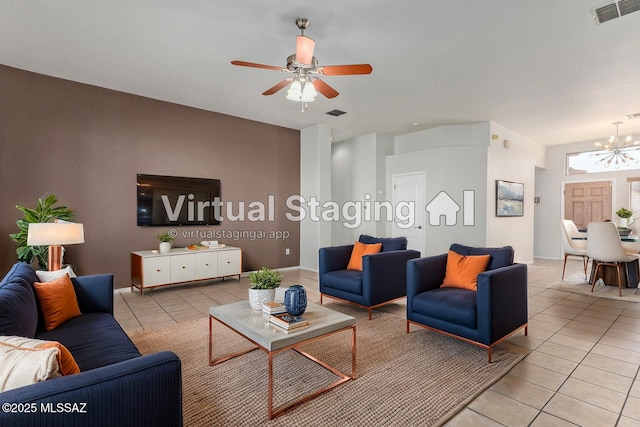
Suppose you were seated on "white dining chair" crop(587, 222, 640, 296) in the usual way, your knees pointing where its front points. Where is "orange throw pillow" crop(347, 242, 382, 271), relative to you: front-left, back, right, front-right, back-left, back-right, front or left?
back

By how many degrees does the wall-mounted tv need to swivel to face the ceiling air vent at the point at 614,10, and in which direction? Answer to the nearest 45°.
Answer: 0° — it already faces it

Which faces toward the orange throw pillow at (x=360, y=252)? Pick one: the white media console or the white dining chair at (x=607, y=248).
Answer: the white media console

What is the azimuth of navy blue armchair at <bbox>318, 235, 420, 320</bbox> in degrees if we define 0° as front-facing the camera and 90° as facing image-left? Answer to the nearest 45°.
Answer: approximately 45°

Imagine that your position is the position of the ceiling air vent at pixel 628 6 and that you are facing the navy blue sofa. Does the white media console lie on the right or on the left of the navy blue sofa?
right

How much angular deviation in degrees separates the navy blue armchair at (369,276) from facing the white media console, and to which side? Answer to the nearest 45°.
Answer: approximately 45° to its right

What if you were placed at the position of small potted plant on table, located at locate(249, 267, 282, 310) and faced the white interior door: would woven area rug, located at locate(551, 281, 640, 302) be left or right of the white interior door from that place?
right

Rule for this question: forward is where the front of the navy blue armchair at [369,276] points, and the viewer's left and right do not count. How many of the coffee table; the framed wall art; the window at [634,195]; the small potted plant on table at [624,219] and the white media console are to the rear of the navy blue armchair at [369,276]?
3

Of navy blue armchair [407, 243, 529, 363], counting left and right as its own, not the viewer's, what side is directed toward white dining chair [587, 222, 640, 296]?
back

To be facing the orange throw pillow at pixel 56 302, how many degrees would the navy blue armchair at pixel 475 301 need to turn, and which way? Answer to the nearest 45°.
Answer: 0° — it already faces it
